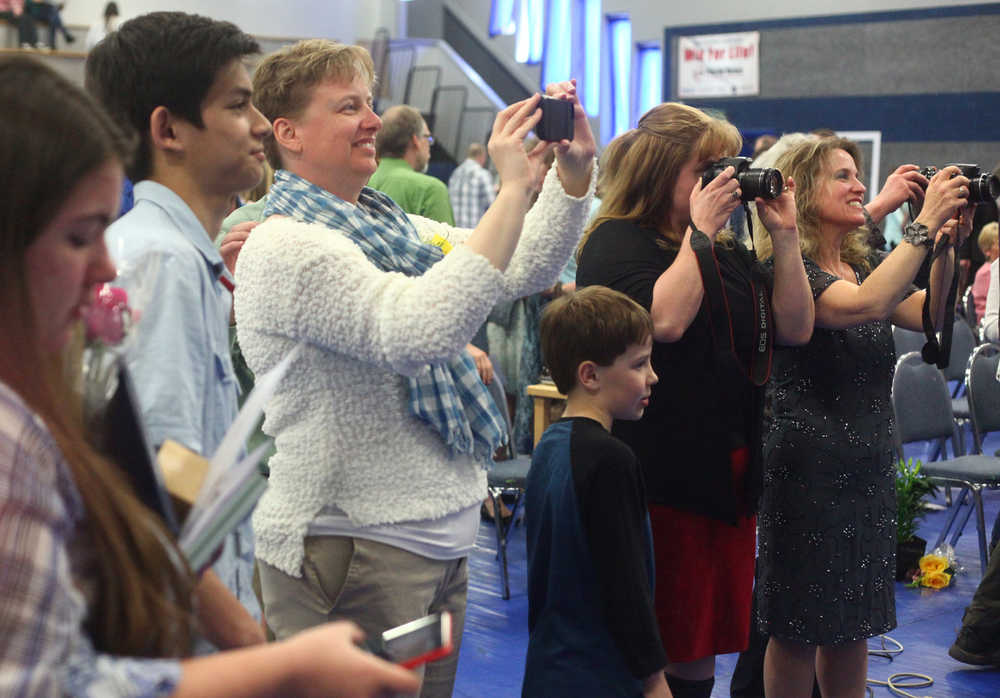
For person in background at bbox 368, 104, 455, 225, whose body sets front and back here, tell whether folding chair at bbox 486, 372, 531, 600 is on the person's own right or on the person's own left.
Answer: on the person's own right

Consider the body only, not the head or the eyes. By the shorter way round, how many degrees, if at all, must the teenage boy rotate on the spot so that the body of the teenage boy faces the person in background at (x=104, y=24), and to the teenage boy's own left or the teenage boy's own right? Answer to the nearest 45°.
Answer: approximately 90° to the teenage boy's own left

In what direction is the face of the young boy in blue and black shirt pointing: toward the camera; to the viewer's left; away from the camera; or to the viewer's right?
to the viewer's right

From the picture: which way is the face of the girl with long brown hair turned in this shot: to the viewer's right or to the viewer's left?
to the viewer's right

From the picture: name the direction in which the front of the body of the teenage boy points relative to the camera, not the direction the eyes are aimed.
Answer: to the viewer's right

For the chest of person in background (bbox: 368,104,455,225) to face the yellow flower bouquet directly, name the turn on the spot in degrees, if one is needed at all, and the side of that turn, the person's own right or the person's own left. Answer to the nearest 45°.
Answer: approximately 90° to the person's own right

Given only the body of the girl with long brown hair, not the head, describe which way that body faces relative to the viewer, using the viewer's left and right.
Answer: facing to the right of the viewer

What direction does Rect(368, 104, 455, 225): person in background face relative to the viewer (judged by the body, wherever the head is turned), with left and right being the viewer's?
facing away from the viewer and to the right of the viewer

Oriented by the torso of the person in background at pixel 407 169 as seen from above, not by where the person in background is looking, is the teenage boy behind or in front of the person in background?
behind
